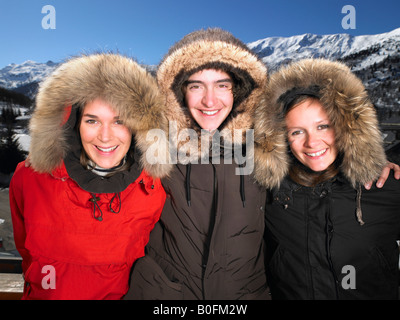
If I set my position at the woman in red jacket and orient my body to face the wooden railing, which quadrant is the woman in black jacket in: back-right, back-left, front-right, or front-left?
back-right

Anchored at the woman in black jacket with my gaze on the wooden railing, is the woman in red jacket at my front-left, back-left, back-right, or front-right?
front-left

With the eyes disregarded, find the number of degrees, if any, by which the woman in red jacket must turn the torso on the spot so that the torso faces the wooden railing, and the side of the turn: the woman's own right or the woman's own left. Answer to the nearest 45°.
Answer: approximately 135° to the woman's own right

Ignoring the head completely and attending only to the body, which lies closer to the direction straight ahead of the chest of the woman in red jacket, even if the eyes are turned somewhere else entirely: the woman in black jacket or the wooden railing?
the woman in black jacket

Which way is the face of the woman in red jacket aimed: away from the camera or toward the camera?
toward the camera

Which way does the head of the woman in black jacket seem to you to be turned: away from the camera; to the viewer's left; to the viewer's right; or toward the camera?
toward the camera

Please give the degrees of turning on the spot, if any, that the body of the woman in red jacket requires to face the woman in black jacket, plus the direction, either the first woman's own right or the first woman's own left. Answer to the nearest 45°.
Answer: approximately 90° to the first woman's own left

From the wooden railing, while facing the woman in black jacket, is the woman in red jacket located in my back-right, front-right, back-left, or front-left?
front-right

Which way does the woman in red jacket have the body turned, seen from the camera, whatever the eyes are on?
toward the camera

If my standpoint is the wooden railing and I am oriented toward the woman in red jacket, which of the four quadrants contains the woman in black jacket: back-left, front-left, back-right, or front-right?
front-left
